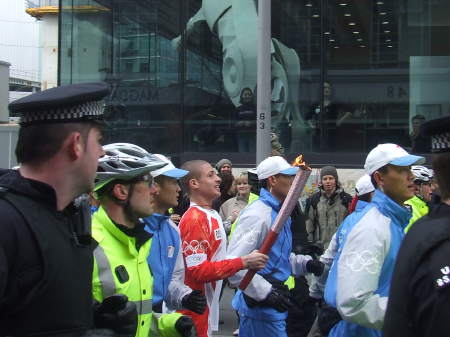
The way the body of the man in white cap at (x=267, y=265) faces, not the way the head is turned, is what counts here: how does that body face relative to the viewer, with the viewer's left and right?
facing to the right of the viewer

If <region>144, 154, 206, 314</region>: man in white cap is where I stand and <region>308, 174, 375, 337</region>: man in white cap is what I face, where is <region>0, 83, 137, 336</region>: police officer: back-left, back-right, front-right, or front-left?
back-right

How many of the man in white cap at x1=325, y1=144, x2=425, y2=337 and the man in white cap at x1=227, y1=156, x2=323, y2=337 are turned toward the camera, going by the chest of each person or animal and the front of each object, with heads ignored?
0

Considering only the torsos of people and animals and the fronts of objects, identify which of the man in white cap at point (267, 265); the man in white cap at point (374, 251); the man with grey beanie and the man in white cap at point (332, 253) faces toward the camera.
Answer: the man with grey beanie

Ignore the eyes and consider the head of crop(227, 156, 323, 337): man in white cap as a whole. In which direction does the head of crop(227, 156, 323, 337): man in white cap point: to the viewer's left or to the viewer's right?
to the viewer's right

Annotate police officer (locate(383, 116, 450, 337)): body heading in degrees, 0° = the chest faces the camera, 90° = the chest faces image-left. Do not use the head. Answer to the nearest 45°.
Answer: approximately 225°

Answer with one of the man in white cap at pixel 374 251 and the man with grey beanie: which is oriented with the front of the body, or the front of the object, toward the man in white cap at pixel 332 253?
the man with grey beanie

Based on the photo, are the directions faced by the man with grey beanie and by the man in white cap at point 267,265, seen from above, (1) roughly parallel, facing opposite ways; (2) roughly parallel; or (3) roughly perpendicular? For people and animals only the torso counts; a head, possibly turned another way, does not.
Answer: roughly perpendicular

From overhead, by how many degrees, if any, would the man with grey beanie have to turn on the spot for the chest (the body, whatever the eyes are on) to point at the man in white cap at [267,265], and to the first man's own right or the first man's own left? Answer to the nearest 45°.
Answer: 0° — they already face them
